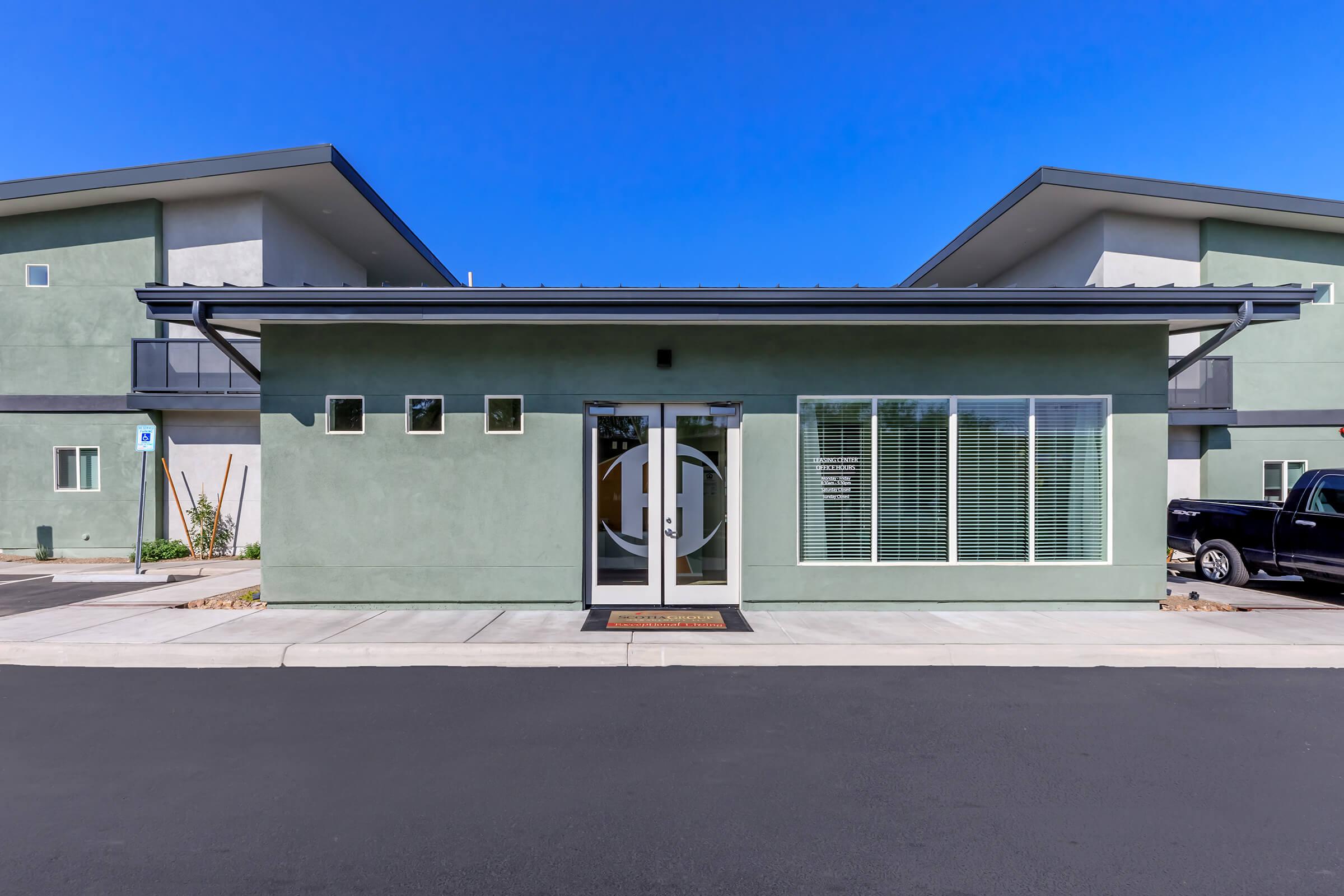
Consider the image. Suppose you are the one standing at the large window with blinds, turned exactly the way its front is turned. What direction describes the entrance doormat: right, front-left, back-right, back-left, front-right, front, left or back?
front-right

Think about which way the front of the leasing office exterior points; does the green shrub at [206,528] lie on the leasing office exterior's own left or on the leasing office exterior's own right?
on the leasing office exterior's own right

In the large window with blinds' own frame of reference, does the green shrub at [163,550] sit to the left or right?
on its right

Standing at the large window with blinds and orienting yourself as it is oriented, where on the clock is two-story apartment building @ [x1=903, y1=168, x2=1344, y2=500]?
The two-story apartment building is roughly at 7 o'clock from the large window with blinds.

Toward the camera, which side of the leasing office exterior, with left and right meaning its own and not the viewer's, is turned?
front

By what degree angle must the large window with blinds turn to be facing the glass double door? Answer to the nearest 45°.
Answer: approximately 90° to its right

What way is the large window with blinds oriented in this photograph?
toward the camera

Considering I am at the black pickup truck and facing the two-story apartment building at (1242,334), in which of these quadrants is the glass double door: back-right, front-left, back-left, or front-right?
back-left
